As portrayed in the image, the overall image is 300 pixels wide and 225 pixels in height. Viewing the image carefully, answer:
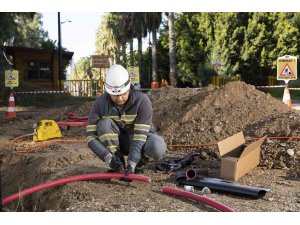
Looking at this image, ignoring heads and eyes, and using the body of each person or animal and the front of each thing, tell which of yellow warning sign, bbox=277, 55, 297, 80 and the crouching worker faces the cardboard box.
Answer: the yellow warning sign

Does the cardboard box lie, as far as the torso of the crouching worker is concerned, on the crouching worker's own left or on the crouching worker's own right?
on the crouching worker's own left

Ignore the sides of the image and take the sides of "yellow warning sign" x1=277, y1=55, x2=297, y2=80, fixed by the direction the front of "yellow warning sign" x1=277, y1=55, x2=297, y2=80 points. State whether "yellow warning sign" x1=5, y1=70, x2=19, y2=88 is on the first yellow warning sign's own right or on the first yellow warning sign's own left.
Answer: on the first yellow warning sign's own right

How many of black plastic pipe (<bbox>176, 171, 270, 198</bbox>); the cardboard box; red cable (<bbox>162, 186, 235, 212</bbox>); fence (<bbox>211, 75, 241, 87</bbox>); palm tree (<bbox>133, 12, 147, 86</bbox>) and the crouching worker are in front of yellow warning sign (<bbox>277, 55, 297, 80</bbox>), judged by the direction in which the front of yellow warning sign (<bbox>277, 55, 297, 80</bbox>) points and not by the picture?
4

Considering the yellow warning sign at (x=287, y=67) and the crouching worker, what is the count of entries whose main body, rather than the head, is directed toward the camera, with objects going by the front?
2

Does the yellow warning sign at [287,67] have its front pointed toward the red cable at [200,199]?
yes

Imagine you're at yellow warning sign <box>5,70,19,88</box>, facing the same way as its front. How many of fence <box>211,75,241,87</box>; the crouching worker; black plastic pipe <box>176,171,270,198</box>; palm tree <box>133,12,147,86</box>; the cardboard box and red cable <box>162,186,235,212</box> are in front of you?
4

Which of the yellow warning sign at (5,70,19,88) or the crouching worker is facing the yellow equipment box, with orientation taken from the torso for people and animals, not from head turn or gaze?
the yellow warning sign

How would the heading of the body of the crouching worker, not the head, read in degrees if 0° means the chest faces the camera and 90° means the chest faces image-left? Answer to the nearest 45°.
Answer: approximately 0°

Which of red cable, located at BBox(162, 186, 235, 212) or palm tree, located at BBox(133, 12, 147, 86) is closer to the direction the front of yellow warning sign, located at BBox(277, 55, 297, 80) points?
the red cable

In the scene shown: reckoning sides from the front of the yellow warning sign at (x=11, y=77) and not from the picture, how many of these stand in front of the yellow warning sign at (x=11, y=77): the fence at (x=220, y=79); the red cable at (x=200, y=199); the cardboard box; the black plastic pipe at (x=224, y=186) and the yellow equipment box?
4
